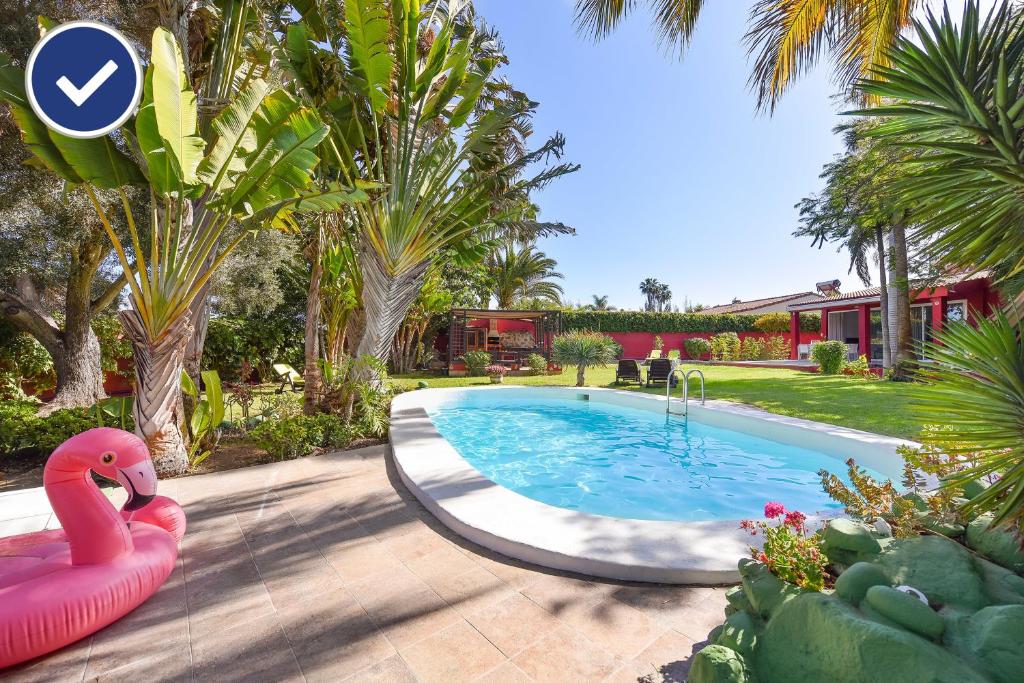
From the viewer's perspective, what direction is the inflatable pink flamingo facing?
to the viewer's right

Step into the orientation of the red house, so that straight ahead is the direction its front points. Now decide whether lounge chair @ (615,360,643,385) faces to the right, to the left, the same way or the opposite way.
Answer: to the left

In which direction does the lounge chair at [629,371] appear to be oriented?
toward the camera

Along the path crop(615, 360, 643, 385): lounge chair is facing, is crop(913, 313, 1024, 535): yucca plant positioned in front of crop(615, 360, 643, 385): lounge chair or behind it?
in front

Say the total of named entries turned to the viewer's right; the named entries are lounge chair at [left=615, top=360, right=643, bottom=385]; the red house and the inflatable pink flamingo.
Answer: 1

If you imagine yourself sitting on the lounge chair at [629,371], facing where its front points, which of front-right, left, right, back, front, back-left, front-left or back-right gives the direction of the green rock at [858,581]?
front

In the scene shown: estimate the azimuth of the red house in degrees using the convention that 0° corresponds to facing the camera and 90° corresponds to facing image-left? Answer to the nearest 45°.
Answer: approximately 45°

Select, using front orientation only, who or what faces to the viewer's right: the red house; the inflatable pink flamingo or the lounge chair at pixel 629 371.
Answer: the inflatable pink flamingo

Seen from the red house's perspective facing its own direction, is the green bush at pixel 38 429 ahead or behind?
ahead

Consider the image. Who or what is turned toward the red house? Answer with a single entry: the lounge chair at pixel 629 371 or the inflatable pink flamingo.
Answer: the inflatable pink flamingo

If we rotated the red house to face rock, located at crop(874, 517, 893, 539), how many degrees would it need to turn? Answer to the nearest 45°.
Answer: approximately 45° to its left

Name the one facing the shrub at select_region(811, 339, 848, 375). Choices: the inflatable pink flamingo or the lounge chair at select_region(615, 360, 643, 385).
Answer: the inflatable pink flamingo

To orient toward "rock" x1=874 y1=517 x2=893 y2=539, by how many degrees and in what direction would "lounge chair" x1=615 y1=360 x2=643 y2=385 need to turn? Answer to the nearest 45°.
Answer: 0° — it already faces it

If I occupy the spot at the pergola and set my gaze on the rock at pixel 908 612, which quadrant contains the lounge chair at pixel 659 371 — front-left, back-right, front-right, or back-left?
front-left

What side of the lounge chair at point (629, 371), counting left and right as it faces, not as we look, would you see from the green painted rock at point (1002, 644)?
back

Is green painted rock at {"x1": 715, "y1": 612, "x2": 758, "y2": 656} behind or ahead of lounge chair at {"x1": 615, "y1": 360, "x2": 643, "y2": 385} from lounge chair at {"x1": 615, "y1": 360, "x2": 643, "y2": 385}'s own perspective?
ahead
